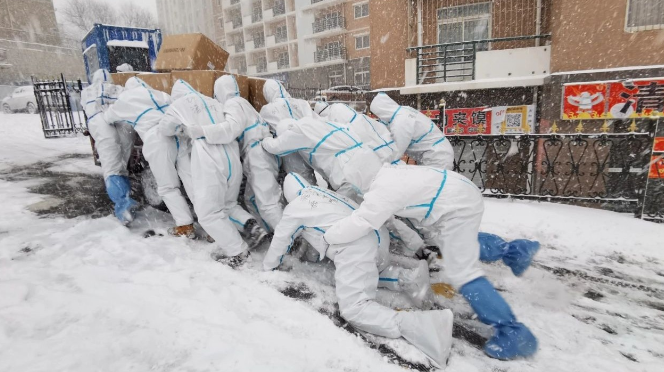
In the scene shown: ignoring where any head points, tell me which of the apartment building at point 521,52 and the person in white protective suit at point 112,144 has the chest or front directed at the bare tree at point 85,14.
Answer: the person in white protective suit

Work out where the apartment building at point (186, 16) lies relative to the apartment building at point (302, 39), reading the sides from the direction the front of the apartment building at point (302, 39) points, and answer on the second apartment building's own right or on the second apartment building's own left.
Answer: on the second apartment building's own right

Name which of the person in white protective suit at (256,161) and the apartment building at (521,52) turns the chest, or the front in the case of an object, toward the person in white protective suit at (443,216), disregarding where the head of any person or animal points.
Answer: the apartment building

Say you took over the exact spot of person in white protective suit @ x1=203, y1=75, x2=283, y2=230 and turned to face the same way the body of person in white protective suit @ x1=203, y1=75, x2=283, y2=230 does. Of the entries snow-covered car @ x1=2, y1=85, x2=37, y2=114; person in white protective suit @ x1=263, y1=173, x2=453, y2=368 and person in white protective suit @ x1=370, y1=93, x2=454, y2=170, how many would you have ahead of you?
1

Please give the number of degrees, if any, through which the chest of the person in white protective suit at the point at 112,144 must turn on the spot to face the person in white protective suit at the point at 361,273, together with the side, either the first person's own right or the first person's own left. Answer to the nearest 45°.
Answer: approximately 180°

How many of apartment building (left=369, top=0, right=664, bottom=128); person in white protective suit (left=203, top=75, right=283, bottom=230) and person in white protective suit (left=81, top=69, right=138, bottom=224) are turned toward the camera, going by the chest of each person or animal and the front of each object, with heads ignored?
1

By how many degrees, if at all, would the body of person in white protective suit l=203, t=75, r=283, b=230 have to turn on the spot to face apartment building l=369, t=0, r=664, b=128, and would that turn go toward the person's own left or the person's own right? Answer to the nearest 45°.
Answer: approximately 90° to the person's own right

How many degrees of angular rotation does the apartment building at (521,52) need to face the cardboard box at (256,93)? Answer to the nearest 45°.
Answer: approximately 45° to its right

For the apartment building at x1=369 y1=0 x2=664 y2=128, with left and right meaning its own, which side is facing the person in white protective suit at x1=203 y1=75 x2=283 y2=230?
front

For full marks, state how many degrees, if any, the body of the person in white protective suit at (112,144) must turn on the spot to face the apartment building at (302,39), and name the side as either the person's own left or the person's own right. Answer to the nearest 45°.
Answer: approximately 45° to the person's own right

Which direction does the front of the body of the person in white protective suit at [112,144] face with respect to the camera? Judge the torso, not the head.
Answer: away from the camera

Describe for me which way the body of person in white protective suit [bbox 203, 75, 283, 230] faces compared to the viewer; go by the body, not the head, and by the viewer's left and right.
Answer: facing away from the viewer and to the left of the viewer

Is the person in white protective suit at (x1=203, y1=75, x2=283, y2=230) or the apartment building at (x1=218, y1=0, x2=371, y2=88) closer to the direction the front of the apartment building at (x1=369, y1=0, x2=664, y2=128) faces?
the person in white protective suit
